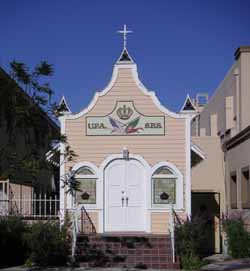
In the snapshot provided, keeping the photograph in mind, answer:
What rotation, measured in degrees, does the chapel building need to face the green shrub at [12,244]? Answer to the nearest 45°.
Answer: approximately 45° to its right

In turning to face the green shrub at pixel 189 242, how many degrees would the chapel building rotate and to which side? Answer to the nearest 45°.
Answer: approximately 45° to its left

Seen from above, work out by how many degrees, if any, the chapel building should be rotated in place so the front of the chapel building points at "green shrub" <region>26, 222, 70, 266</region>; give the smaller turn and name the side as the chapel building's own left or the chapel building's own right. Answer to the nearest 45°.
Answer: approximately 45° to the chapel building's own right

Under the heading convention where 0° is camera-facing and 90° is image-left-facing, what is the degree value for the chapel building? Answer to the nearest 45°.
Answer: approximately 0°

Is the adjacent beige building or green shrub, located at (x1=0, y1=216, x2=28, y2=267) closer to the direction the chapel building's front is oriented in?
the green shrub

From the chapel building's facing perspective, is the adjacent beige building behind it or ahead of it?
behind
